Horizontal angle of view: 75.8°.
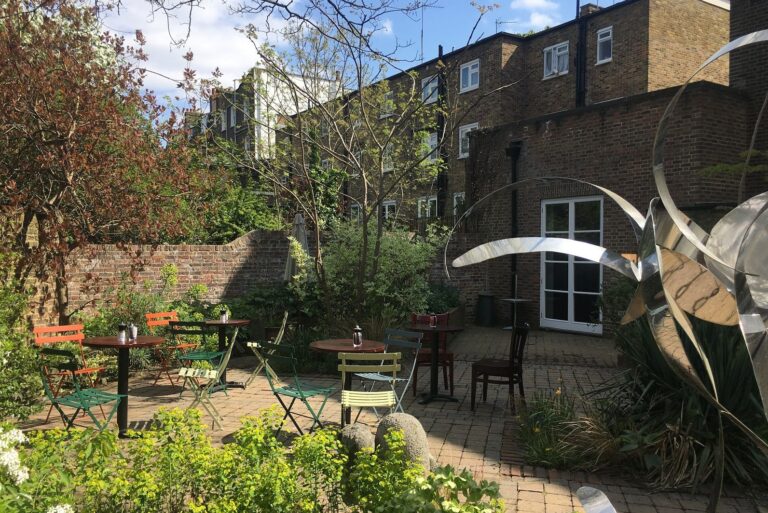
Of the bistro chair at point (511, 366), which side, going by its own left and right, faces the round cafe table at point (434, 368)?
front

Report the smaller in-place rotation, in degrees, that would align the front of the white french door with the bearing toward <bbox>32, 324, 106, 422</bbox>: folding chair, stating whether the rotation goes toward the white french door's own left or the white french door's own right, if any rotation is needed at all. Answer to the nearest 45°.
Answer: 0° — it already faces it

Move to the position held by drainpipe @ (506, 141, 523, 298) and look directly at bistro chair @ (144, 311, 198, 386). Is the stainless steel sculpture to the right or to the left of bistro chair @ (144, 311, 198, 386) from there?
left

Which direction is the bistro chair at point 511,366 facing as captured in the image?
to the viewer's left

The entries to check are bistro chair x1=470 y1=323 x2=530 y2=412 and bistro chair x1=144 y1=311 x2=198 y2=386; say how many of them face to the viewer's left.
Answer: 1

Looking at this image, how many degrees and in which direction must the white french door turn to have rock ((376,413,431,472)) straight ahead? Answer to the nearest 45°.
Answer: approximately 45° to its left
